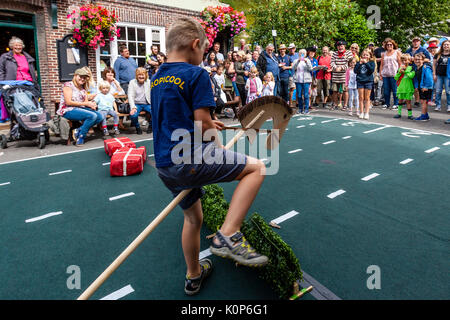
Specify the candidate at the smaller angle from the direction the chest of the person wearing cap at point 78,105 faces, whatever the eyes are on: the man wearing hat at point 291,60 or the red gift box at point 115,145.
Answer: the red gift box

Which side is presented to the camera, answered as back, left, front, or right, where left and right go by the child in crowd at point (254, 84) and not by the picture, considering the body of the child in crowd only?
front

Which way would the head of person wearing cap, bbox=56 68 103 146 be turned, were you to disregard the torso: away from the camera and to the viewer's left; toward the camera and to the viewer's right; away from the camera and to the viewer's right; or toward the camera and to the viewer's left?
toward the camera and to the viewer's right

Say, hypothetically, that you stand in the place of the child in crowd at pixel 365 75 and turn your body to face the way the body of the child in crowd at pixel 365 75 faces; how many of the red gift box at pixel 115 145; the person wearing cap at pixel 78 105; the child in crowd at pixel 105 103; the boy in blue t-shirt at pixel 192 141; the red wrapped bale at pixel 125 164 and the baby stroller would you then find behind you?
0

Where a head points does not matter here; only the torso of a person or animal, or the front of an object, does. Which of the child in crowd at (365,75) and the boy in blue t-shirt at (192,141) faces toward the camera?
the child in crowd

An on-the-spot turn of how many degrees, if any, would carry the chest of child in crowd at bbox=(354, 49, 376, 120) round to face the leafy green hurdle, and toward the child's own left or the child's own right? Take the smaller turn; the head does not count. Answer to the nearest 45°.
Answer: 0° — they already face it

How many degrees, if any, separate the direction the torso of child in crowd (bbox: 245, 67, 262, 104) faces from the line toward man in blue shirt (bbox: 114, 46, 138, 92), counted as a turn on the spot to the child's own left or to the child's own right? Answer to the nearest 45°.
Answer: approximately 90° to the child's own right

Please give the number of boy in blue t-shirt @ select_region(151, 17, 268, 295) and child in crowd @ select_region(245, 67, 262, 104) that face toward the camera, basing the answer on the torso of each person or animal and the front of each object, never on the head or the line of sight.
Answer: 1

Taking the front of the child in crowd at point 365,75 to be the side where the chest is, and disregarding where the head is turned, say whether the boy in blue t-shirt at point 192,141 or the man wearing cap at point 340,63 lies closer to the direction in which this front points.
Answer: the boy in blue t-shirt

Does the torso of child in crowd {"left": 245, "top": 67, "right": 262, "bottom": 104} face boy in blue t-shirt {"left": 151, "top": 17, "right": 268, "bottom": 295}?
yes

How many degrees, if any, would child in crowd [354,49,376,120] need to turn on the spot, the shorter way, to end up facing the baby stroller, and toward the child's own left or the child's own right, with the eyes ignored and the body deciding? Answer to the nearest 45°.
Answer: approximately 45° to the child's own right

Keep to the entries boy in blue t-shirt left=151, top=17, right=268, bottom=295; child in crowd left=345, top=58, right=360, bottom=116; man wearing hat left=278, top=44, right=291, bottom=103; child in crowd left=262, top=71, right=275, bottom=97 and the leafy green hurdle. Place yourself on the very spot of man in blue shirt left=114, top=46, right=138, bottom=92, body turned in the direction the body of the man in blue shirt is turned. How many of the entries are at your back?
0

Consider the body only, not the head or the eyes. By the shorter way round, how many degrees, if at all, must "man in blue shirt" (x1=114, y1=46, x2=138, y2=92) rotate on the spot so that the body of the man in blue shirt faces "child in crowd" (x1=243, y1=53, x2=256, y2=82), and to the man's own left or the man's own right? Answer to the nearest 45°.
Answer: approximately 45° to the man's own left

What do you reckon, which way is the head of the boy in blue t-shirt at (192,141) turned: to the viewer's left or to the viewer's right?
to the viewer's right

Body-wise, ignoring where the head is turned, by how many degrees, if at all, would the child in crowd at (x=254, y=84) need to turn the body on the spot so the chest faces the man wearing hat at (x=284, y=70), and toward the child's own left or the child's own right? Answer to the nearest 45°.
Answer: approximately 135° to the child's own left

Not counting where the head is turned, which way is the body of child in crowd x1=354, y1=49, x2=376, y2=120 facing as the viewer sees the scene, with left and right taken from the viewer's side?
facing the viewer

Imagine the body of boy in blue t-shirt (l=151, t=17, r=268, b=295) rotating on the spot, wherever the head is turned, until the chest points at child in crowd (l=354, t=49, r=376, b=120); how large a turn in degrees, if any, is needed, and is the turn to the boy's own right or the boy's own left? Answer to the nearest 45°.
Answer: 0° — they already face them

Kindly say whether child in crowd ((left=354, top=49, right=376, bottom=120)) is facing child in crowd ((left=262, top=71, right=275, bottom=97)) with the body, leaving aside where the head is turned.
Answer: no

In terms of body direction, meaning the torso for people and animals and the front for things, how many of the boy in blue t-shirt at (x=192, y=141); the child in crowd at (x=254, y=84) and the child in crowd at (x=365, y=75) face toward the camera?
2
